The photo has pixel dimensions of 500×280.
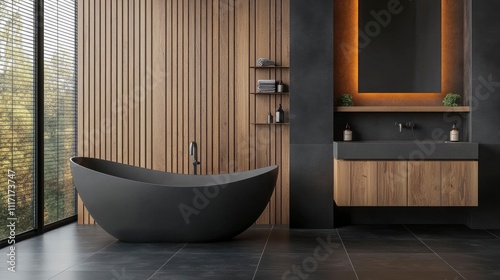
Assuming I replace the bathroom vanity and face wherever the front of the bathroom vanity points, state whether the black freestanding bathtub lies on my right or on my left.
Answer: on my right

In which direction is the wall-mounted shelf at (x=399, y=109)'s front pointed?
toward the camera

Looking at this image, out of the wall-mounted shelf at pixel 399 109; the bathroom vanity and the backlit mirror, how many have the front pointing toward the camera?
3

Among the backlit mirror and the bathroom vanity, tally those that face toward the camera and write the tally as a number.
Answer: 2

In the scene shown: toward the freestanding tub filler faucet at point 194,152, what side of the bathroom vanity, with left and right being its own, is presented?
right

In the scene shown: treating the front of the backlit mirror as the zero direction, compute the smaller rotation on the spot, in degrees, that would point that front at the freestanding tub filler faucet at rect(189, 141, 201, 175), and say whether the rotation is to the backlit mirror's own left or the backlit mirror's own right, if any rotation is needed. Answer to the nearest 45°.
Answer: approximately 90° to the backlit mirror's own right
